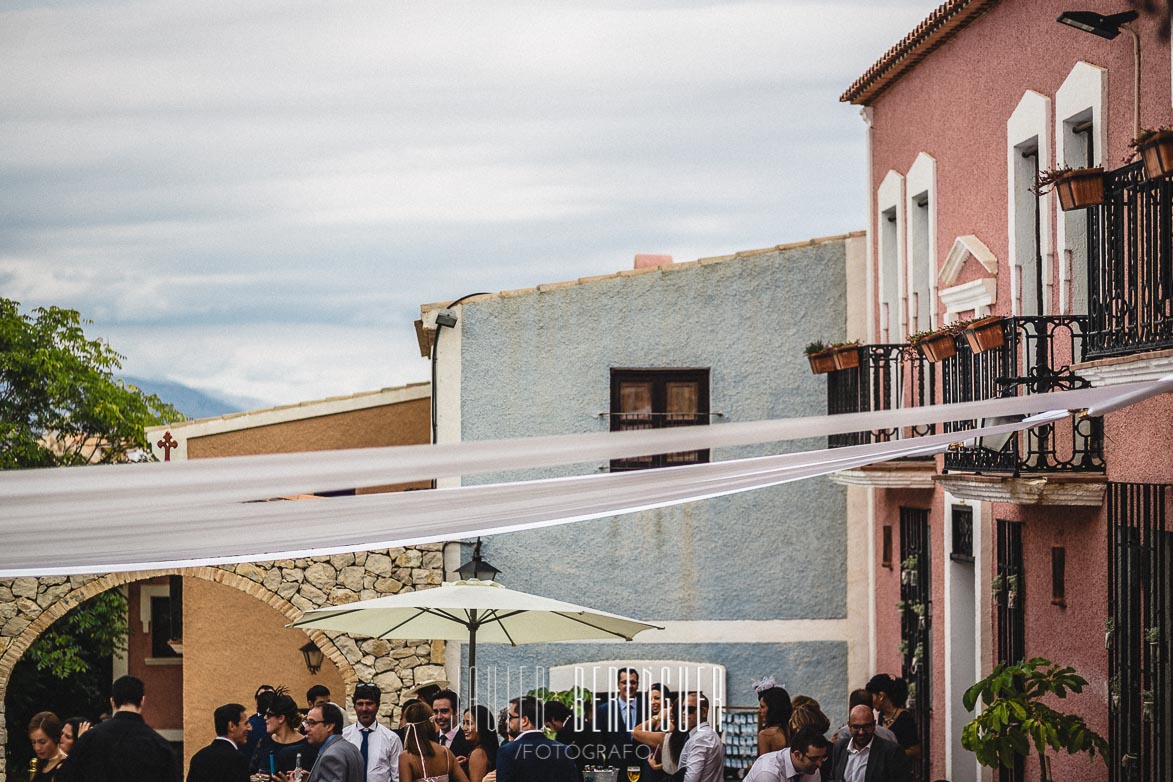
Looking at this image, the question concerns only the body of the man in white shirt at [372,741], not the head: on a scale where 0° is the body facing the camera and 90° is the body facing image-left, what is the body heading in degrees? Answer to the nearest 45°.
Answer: approximately 0°

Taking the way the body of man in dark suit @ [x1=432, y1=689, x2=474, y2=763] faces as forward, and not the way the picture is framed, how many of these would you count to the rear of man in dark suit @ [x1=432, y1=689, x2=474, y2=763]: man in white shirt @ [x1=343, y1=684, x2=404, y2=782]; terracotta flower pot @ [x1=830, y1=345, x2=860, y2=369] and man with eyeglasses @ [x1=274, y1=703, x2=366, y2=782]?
1

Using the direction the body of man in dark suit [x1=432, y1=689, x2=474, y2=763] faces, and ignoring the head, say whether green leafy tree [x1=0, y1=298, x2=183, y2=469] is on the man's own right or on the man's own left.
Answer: on the man's own right

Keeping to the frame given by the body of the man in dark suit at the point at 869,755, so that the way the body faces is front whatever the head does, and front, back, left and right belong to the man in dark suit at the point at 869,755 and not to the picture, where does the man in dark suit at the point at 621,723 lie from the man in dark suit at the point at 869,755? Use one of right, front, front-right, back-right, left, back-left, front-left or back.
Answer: right

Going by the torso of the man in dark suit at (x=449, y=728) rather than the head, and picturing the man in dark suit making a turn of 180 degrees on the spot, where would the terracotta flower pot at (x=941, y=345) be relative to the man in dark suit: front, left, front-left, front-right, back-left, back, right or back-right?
front-right

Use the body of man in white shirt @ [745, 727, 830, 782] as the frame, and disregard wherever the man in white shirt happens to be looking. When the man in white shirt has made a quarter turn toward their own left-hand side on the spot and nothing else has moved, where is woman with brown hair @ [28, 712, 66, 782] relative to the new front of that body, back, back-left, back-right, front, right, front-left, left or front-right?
back-left

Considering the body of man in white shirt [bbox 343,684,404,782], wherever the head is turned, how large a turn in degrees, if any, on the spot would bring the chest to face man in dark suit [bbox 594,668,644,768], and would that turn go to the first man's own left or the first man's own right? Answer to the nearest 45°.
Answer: approximately 135° to the first man's own left

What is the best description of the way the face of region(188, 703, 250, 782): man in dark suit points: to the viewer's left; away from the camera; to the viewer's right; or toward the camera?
to the viewer's right

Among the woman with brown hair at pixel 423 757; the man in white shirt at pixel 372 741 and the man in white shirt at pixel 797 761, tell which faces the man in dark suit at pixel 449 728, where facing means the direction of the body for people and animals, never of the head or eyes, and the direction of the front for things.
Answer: the woman with brown hair

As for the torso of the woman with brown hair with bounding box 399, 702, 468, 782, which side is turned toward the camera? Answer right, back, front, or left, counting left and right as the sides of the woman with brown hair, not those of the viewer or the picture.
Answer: back
